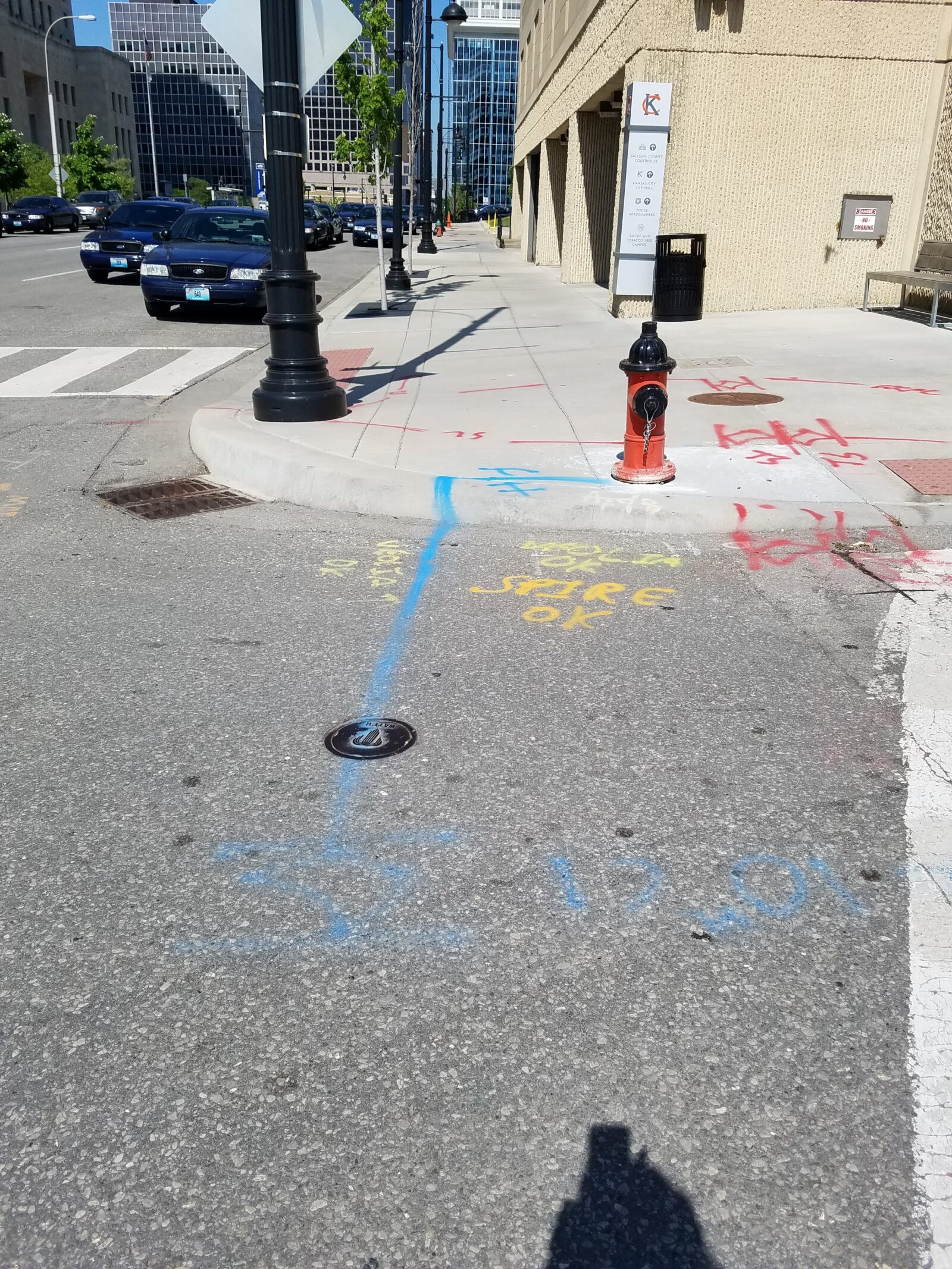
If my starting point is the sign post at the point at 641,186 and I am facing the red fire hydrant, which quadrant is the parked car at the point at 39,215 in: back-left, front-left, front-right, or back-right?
back-right

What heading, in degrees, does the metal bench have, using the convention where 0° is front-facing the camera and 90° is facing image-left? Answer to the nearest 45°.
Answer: approximately 45°

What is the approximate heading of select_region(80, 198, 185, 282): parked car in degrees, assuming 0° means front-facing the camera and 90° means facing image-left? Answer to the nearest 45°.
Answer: approximately 45°

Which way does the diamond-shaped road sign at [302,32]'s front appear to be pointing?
away from the camera

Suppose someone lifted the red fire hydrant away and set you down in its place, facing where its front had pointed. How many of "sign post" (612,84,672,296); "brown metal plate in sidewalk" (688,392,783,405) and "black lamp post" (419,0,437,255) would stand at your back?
3
